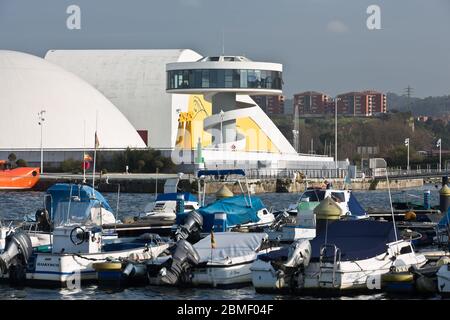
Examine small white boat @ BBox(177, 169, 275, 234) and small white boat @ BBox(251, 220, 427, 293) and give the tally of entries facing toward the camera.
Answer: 0

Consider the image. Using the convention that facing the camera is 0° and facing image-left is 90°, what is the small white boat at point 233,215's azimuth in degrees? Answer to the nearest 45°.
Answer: approximately 225°

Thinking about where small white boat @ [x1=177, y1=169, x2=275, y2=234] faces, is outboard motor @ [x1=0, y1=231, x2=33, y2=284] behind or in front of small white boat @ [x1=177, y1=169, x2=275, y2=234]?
behind

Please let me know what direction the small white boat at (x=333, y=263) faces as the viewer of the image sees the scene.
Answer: facing away from the viewer and to the right of the viewer

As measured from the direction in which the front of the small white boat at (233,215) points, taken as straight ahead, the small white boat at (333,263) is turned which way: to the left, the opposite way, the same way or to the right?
the same way

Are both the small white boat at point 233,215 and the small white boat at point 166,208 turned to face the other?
no

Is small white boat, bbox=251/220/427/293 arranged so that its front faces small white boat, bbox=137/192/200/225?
no
